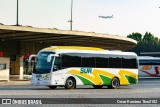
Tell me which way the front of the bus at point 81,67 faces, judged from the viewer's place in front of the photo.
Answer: facing the viewer and to the left of the viewer
